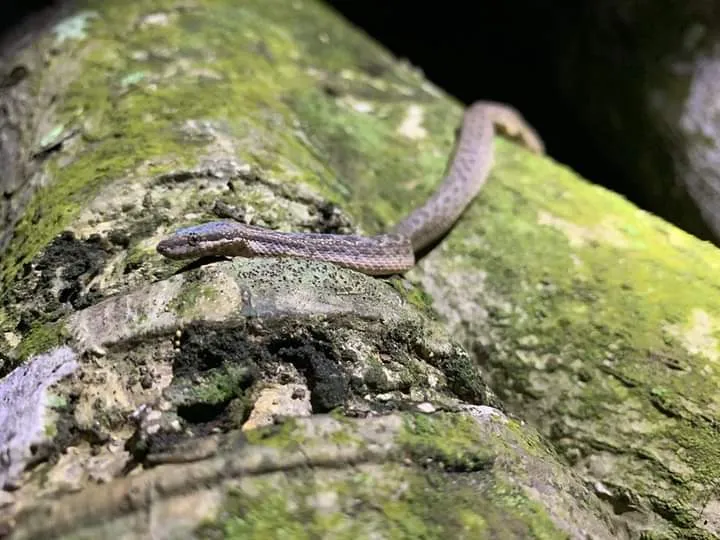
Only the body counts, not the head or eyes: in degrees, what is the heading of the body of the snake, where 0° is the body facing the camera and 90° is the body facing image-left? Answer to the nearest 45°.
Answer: approximately 90°
